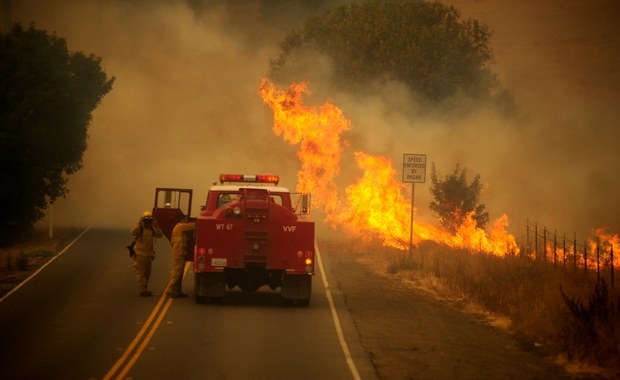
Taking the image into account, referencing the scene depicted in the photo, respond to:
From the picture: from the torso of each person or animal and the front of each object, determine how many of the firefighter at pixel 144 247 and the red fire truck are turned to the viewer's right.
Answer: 0

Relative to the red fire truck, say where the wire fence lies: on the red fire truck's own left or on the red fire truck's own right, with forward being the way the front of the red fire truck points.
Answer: on the red fire truck's own right

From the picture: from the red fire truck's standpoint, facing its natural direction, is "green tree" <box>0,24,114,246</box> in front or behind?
in front

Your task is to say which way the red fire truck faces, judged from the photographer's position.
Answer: facing away from the viewer

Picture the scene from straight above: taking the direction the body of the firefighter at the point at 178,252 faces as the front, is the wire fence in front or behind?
in front
